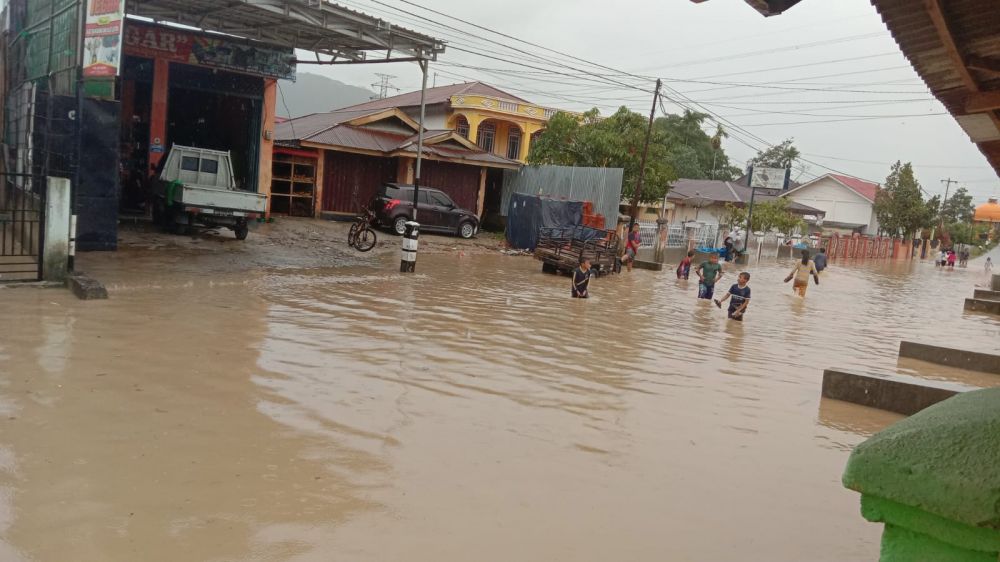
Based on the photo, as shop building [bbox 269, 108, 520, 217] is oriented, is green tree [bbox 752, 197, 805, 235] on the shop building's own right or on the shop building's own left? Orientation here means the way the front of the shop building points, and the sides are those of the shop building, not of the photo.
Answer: on the shop building's own left

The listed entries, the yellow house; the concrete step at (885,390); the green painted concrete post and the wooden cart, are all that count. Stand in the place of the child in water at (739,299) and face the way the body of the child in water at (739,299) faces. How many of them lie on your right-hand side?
2

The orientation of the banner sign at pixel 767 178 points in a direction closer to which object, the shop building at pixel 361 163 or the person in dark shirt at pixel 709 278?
the person in dark shirt

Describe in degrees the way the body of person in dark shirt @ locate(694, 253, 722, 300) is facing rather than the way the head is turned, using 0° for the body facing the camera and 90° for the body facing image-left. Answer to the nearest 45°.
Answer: approximately 0°

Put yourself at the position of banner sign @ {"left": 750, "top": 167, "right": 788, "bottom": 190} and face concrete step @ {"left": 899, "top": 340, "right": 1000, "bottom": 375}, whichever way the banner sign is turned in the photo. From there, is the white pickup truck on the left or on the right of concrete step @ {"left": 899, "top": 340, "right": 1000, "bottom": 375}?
right

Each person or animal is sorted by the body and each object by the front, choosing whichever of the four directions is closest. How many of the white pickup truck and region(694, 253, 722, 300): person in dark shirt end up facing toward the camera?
1

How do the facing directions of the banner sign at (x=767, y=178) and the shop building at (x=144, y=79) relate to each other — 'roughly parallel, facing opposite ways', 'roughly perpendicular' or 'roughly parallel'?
roughly perpendicular

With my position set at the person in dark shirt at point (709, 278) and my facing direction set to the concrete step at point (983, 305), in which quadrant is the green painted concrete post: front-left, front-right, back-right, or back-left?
back-right

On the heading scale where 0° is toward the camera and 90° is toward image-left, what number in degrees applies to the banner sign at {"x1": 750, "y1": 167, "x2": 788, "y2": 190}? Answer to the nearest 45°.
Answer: approximately 0°
